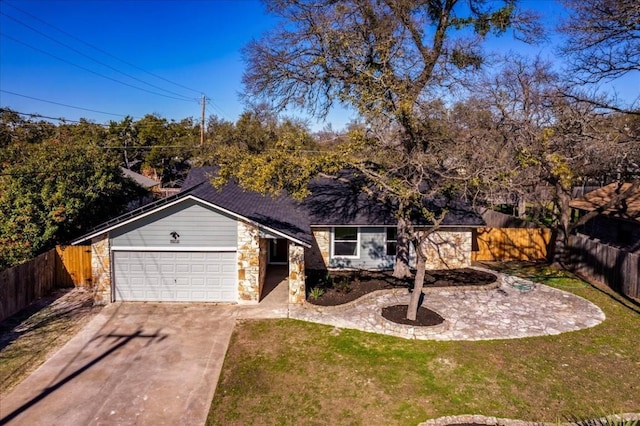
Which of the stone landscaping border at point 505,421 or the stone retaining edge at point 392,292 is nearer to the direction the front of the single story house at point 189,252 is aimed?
the stone landscaping border

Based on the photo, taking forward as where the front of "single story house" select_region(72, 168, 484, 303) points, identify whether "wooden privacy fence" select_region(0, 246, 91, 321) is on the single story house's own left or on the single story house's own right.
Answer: on the single story house's own right

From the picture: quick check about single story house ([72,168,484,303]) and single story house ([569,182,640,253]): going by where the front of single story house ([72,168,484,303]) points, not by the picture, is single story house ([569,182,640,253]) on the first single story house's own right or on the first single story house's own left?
on the first single story house's own left

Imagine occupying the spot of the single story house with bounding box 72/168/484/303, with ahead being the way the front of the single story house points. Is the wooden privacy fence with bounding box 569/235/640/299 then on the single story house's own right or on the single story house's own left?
on the single story house's own left

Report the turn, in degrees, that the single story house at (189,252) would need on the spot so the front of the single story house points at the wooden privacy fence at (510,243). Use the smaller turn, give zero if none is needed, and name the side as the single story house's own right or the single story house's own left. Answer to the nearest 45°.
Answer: approximately 90° to the single story house's own left

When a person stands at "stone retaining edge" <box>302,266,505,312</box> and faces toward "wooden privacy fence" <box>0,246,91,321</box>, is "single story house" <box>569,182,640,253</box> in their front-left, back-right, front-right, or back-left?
back-right

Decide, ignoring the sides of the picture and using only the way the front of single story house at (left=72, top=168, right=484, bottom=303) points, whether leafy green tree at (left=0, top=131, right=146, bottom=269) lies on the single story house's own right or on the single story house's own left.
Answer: on the single story house's own right

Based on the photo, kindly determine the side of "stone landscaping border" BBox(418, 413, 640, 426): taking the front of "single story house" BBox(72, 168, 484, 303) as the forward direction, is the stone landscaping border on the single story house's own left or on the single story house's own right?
on the single story house's own left

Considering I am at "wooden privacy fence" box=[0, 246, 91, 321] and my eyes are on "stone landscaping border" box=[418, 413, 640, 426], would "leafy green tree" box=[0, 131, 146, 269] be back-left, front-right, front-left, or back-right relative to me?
back-left

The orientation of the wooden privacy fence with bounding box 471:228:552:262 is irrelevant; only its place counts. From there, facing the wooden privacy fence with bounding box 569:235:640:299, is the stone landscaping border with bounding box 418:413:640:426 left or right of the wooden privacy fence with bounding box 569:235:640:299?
right

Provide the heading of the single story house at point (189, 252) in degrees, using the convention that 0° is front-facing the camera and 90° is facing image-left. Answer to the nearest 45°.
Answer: approximately 0°
